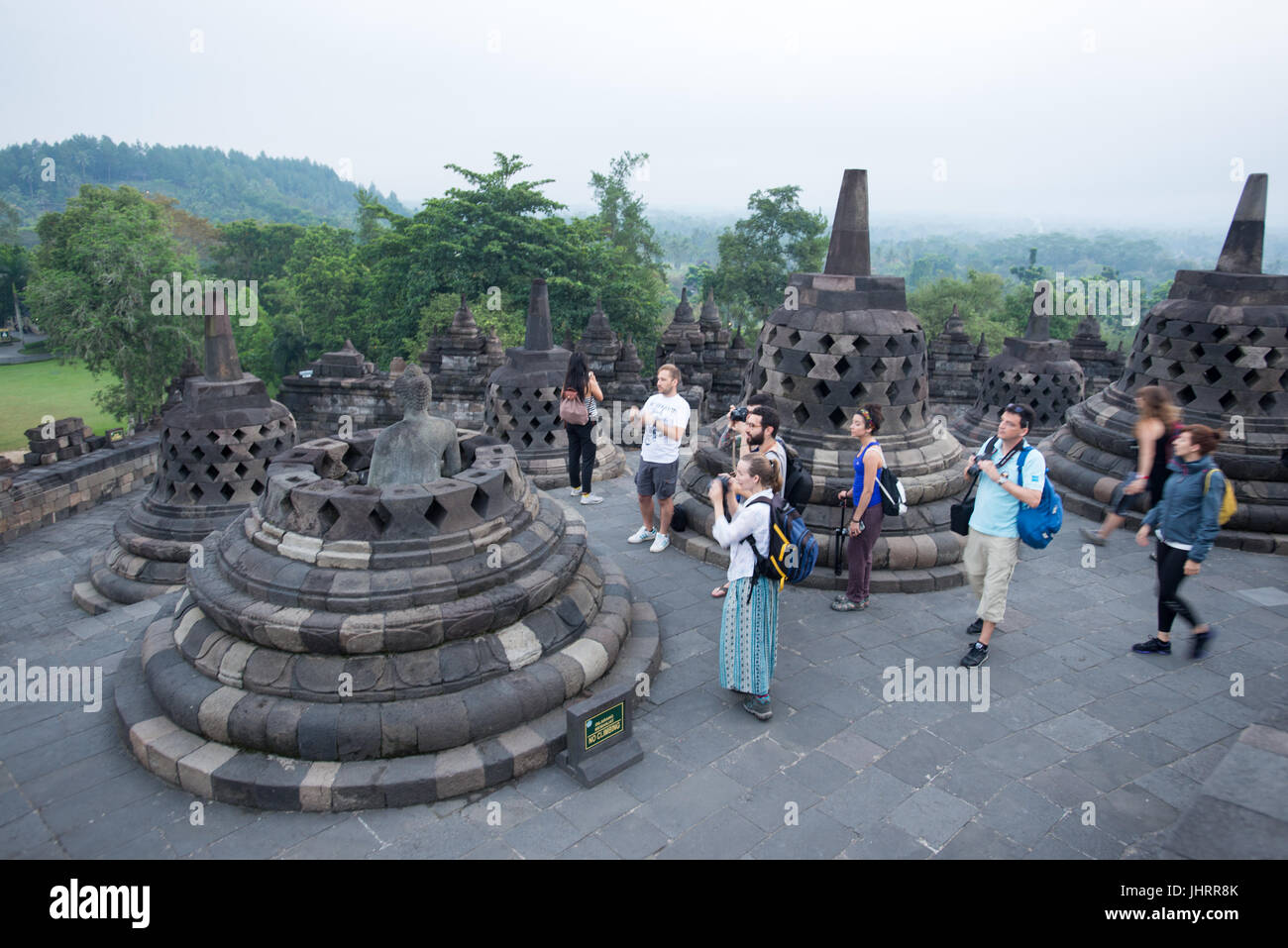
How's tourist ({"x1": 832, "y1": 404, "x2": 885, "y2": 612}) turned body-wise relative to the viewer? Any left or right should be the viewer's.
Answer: facing to the left of the viewer

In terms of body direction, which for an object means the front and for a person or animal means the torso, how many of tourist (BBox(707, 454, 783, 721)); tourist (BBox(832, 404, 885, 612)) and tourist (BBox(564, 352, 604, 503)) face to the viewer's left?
2

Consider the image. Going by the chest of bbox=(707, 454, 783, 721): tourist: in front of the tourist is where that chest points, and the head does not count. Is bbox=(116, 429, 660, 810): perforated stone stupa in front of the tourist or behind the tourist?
in front

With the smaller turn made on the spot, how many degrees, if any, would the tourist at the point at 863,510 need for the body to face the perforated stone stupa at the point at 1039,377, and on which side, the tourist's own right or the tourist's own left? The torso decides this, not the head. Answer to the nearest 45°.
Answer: approximately 90° to the tourist's own right

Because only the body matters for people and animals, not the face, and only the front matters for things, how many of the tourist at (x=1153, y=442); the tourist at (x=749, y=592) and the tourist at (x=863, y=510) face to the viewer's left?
3

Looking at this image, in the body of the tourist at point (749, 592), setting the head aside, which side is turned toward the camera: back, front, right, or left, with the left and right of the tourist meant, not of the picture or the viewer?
left

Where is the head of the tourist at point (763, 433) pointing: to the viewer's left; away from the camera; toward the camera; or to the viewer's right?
to the viewer's left

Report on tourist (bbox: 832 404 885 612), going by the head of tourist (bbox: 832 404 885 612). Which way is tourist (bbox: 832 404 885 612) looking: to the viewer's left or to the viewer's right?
to the viewer's left

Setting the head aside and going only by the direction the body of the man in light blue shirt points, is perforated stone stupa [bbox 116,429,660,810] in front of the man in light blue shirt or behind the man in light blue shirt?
in front

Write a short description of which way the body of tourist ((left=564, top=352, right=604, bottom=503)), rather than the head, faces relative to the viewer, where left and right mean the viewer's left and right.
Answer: facing away from the viewer and to the right of the viewer

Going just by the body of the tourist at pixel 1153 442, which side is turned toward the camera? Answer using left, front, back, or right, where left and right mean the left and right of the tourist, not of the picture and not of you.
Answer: left

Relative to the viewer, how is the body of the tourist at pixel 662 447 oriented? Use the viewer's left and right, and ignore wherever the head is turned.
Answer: facing the viewer and to the left of the viewer

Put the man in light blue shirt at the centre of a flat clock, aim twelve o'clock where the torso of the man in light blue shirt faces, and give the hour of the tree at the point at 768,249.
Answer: The tree is roughly at 4 o'clock from the man in light blue shirt.
